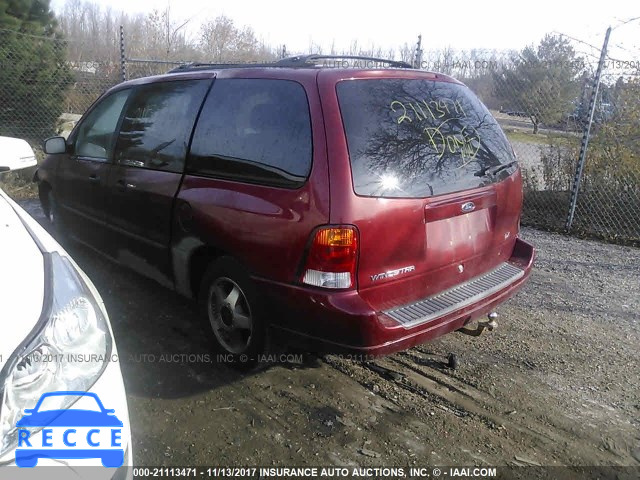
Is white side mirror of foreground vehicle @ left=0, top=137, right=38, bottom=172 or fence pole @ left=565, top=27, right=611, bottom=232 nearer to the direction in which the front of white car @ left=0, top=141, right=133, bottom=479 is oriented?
the fence pole

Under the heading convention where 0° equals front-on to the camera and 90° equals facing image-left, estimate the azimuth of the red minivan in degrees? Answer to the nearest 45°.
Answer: approximately 135°

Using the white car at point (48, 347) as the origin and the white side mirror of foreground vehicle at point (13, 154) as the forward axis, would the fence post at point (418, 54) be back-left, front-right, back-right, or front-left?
front-right

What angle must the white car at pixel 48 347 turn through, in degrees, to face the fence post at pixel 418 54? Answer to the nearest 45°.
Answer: approximately 90° to its left

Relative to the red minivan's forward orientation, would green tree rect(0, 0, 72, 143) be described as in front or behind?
in front

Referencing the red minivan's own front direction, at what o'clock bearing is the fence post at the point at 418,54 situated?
The fence post is roughly at 2 o'clock from the red minivan.

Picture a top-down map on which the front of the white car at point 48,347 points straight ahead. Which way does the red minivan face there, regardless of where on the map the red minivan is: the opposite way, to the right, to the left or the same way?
the opposite way

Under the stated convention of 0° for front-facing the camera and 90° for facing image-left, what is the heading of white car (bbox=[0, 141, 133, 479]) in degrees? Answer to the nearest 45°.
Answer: approximately 315°

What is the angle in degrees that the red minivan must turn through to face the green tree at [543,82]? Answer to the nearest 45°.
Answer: approximately 90° to its right

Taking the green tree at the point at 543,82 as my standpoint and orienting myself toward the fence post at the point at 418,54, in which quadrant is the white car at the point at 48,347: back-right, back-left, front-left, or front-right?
front-left

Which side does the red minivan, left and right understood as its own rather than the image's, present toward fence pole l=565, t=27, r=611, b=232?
right
